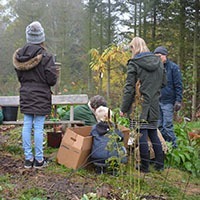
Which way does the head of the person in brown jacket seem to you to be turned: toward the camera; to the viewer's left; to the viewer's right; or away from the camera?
away from the camera

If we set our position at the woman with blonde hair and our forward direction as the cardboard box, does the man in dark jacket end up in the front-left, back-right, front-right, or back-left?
back-right

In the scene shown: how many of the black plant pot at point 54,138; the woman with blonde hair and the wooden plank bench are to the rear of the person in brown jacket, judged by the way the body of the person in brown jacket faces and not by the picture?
0

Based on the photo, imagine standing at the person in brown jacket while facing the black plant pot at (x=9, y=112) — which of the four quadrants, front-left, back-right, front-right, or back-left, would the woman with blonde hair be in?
back-right

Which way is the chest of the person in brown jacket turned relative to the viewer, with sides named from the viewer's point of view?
facing away from the viewer and to the right of the viewer

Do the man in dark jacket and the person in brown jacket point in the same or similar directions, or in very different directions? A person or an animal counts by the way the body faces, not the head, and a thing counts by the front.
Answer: very different directions

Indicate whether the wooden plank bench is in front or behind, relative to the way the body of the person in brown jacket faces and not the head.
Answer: in front

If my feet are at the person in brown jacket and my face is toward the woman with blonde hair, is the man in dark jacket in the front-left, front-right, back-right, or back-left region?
front-left

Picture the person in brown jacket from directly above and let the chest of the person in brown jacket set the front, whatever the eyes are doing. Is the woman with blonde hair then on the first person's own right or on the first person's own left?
on the first person's own right

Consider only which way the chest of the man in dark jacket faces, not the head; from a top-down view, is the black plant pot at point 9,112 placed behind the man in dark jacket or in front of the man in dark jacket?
in front

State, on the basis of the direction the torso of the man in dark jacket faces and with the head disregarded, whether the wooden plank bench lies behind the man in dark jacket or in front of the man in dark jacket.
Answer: in front

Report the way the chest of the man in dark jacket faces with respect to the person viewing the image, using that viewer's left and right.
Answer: facing the viewer and to the left of the viewer

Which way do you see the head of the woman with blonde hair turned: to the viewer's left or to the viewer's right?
to the viewer's left

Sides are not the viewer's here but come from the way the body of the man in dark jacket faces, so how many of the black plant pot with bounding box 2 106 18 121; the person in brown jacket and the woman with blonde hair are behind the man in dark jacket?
0
